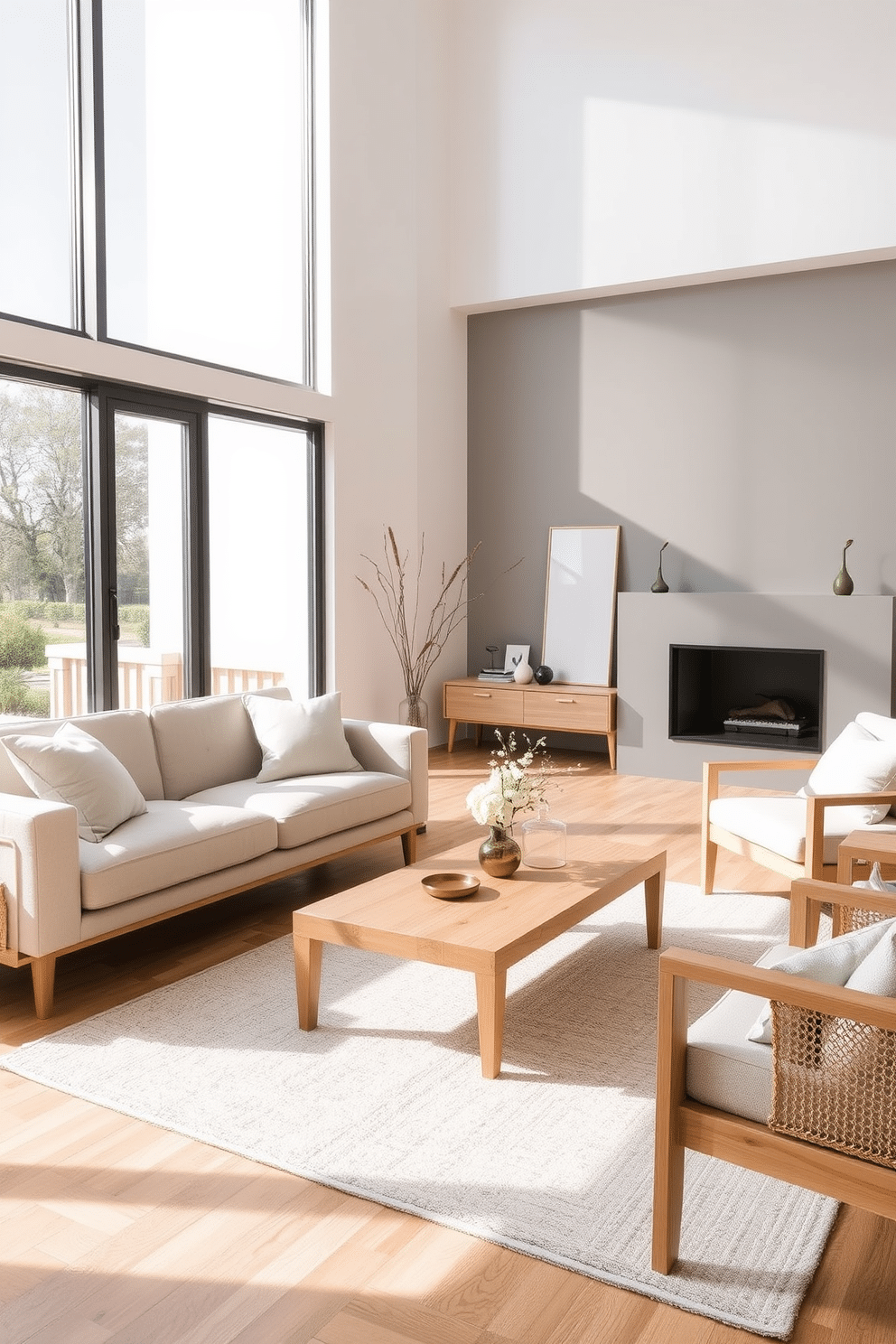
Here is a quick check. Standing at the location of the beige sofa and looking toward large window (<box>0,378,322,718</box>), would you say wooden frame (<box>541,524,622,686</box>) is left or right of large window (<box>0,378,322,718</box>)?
right

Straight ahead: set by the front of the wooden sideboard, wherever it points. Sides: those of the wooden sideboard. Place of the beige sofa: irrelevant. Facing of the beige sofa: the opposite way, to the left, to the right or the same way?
to the left

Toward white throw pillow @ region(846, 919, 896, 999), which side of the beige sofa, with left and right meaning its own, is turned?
front

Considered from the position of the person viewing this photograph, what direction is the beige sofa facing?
facing the viewer and to the right of the viewer

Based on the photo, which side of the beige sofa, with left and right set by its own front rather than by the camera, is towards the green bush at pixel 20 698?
back

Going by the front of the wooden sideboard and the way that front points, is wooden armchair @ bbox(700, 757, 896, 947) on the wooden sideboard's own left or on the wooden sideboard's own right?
on the wooden sideboard's own left

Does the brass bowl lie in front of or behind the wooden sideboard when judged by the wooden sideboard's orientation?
in front

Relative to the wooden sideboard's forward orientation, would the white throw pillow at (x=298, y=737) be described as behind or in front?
in front

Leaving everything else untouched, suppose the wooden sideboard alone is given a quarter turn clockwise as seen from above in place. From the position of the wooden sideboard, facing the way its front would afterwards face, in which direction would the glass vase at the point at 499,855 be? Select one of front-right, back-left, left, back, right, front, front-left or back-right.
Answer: back-left

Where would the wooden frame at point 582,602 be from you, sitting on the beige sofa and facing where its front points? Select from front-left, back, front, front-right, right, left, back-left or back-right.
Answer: left

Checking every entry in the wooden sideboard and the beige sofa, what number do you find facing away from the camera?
0
